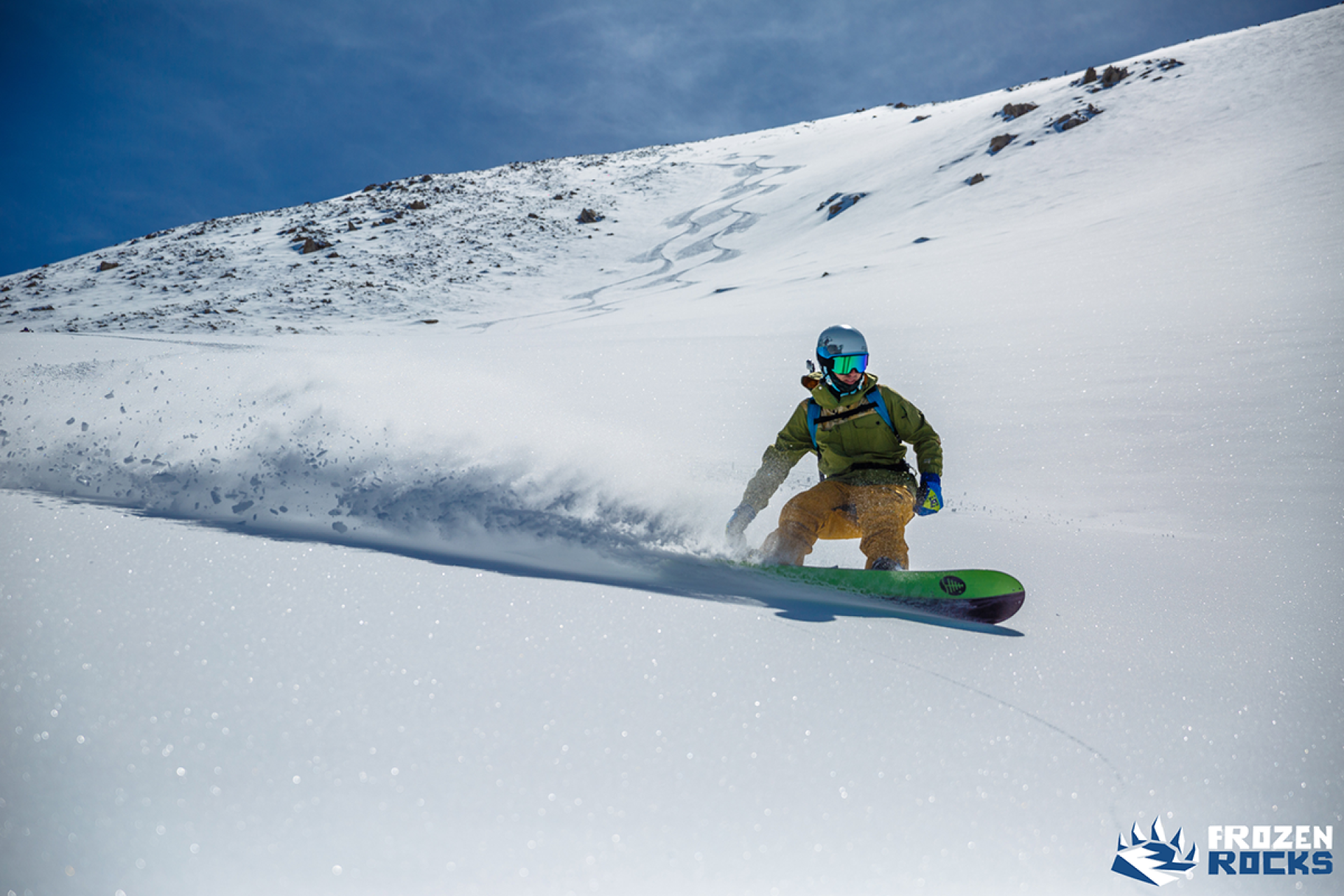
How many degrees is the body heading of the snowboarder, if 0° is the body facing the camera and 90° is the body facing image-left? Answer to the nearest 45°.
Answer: approximately 0°
